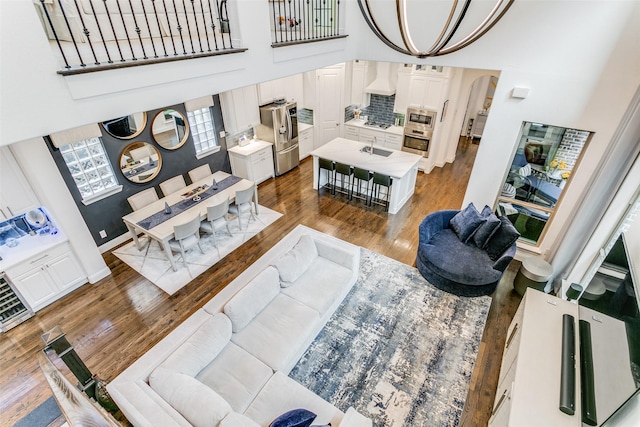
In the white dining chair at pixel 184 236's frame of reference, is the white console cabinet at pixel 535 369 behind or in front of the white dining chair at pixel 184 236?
behind

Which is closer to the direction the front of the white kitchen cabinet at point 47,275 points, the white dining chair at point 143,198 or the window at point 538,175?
the window

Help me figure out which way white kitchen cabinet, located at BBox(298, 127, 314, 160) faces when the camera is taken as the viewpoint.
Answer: facing the viewer and to the right of the viewer

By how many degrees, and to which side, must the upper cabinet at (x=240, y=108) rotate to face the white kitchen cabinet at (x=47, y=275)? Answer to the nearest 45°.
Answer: approximately 90° to its right

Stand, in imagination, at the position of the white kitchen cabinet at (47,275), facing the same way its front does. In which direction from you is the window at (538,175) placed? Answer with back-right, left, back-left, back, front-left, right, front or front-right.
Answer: front-left

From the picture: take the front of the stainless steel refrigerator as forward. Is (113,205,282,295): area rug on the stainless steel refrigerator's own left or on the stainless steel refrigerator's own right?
on the stainless steel refrigerator's own right

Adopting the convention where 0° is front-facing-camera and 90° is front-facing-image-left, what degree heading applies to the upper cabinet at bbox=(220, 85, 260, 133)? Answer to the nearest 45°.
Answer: approximately 315°

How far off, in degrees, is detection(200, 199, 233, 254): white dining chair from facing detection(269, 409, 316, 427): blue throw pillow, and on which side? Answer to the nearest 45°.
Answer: approximately 135° to its left

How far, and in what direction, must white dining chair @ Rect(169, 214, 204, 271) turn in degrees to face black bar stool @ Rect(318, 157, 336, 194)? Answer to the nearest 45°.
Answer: approximately 135° to its right

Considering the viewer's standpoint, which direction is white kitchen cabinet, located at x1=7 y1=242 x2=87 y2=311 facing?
facing the viewer

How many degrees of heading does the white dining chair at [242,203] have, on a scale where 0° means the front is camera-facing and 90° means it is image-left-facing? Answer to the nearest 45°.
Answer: approximately 135°

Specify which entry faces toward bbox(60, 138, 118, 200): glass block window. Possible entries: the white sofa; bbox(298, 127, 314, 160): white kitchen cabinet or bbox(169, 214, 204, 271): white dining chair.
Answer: the white dining chair

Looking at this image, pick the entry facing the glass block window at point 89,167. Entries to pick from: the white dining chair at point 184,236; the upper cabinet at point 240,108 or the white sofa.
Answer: the white dining chair

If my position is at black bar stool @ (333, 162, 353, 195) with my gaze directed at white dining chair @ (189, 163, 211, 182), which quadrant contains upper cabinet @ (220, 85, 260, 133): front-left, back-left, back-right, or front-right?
front-right

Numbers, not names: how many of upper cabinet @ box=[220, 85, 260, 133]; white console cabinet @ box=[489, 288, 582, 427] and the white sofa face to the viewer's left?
1

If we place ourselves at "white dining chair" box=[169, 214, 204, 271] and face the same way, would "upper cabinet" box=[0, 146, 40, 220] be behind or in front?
in front
